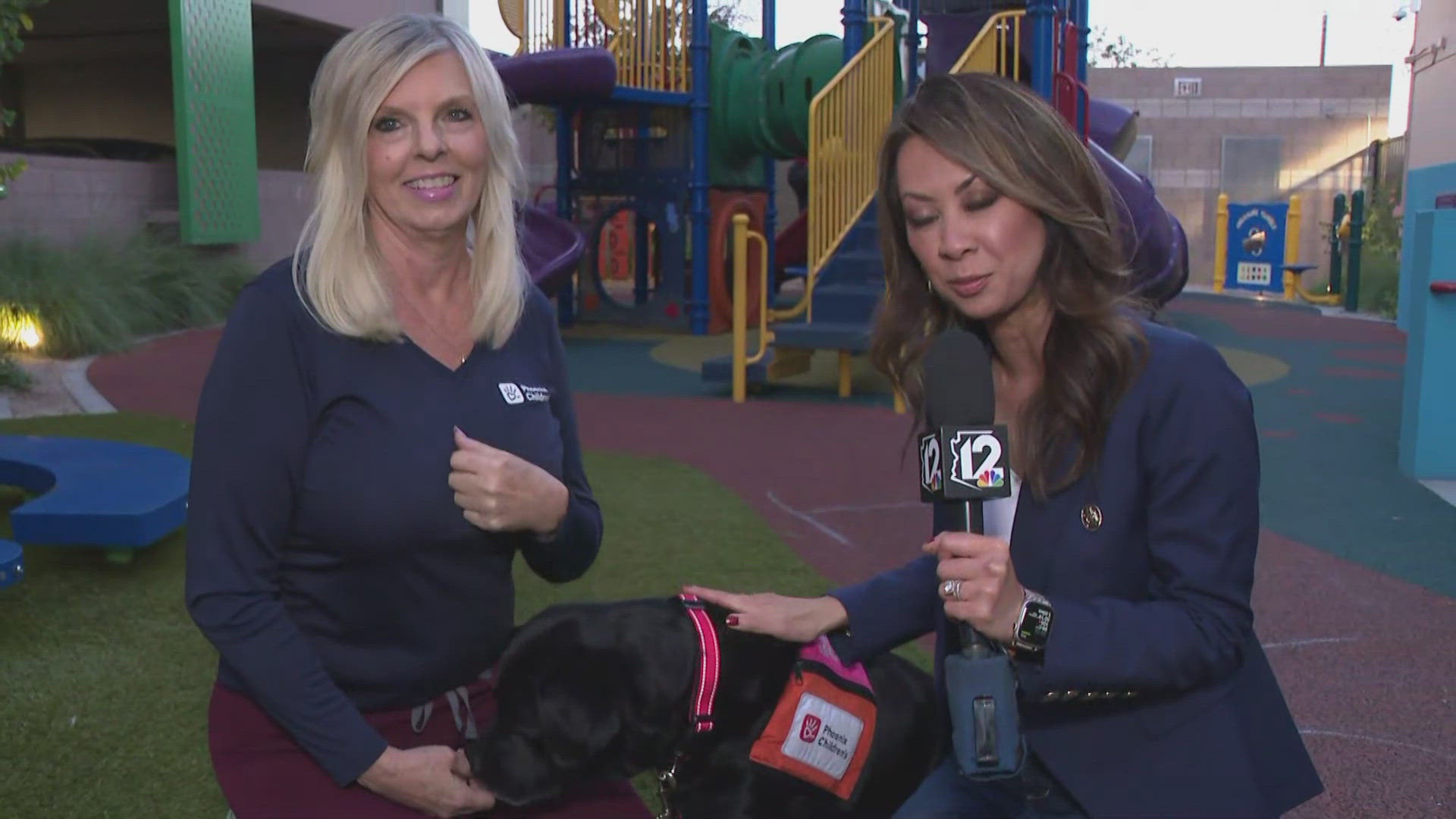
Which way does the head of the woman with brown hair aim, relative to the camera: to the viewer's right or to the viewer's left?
to the viewer's left

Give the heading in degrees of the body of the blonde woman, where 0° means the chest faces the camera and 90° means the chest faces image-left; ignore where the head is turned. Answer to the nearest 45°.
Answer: approximately 315°

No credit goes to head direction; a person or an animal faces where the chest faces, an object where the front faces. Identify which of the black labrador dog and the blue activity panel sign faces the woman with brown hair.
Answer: the blue activity panel sign

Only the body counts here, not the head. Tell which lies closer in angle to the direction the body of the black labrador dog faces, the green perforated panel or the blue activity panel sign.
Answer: the green perforated panel

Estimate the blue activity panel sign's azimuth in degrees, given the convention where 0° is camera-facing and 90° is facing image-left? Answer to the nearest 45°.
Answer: approximately 0°

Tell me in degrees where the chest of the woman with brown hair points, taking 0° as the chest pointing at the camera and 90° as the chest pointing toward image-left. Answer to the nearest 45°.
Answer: approximately 45°

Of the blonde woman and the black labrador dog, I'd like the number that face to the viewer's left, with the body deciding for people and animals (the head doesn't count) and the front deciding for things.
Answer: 1

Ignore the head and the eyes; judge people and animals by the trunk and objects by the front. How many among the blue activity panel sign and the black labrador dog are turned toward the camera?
1

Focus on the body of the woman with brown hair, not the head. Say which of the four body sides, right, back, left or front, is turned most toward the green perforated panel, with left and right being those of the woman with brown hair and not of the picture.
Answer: right

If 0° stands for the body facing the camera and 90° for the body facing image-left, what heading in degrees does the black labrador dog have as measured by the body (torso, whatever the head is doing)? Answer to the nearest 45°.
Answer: approximately 90°
